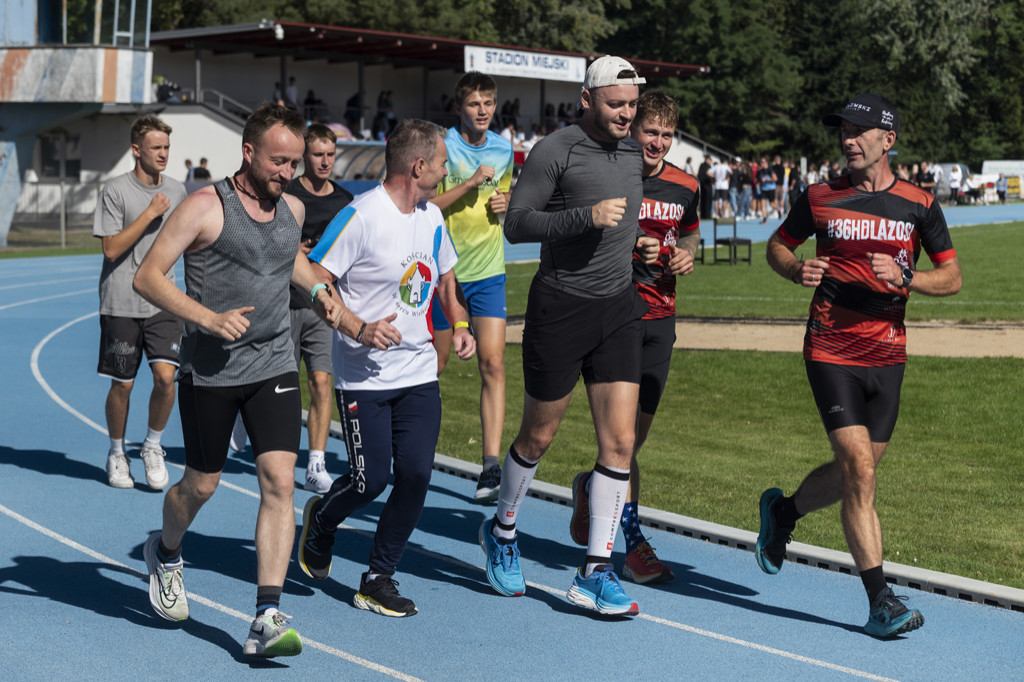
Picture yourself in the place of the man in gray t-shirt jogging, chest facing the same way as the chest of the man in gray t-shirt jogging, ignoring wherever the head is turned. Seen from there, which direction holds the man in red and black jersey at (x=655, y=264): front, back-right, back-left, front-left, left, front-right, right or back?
front

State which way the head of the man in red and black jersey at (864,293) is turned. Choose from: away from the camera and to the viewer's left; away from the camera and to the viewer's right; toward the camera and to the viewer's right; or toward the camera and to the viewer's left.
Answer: toward the camera and to the viewer's left

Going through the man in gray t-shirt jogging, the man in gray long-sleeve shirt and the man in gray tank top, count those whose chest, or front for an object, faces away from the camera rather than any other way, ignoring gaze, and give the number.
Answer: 0

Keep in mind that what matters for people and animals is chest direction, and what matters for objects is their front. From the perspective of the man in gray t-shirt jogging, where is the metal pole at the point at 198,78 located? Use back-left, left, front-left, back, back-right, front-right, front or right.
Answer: back-left

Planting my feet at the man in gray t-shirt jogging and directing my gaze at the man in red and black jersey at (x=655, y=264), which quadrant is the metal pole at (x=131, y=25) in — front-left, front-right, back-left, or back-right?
back-left

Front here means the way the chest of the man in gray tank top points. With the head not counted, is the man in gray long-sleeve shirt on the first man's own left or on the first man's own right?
on the first man's own left

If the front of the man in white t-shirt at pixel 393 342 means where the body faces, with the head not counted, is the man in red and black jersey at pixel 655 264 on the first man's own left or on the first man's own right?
on the first man's own left

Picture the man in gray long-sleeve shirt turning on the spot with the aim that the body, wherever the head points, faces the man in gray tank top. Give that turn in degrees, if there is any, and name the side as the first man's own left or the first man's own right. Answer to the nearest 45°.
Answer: approximately 90° to the first man's own right

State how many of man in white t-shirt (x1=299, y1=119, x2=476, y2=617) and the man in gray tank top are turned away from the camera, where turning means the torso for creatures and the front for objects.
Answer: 0

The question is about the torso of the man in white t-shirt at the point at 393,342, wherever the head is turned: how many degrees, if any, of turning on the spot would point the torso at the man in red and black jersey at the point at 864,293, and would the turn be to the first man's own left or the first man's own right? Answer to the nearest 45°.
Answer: approximately 45° to the first man's own left

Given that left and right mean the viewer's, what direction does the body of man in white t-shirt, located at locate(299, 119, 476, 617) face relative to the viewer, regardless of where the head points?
facing the viewer and to the right of the viewer

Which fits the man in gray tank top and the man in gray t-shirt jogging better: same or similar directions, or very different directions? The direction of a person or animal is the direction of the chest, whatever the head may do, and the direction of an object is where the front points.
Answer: same or similar directions

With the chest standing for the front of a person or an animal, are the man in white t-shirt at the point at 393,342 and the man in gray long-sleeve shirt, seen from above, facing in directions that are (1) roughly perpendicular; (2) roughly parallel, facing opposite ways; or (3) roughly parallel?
roughly parallel

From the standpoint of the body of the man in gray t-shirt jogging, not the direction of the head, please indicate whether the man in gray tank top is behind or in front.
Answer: in front

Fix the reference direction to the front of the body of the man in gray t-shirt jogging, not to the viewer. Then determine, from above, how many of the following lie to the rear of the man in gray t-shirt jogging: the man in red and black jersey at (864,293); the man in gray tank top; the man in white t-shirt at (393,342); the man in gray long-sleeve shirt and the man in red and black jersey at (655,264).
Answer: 0

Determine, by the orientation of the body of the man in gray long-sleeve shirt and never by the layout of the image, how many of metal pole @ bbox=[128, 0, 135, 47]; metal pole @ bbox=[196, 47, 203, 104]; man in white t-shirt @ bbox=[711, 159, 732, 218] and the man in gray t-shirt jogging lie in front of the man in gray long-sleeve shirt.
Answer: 0

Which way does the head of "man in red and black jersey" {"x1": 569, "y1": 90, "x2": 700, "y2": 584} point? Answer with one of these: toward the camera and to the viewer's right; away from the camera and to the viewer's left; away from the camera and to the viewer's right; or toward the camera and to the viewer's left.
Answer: toward the camera and to the viewer's left

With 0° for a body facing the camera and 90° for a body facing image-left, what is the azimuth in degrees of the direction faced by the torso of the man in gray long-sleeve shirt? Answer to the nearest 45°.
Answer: approximately 315°

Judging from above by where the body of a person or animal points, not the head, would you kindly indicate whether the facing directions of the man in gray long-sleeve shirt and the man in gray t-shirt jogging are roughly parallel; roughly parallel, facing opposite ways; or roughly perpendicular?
roughly parallel

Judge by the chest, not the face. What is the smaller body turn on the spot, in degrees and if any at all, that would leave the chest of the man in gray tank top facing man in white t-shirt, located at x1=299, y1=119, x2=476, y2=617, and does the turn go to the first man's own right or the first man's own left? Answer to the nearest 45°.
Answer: approximately 90° to the first man's own left
